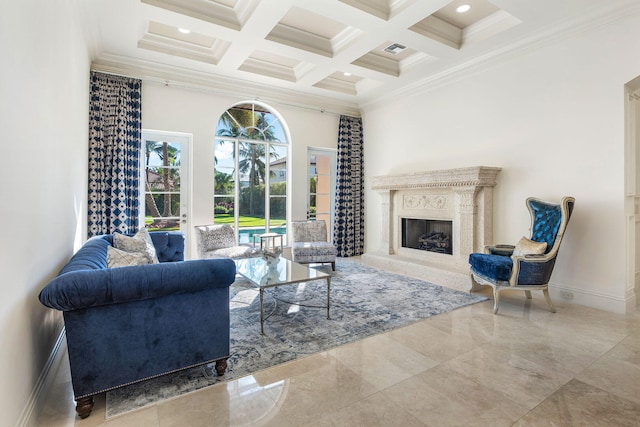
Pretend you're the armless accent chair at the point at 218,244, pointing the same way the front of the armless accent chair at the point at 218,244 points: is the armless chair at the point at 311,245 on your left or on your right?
on your left

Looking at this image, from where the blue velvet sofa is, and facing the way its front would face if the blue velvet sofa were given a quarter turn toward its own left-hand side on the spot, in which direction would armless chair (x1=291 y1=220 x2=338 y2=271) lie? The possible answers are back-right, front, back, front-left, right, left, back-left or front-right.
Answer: front-right

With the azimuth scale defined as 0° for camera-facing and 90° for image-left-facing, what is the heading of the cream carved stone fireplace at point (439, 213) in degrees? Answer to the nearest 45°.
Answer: approximately 45°

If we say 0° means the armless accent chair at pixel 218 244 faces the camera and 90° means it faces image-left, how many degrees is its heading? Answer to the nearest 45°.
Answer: approximately 315°

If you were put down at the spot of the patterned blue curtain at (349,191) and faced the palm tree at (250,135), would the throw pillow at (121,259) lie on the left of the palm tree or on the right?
left

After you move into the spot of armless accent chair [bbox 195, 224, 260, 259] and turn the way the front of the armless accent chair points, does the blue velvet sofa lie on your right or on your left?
on your right

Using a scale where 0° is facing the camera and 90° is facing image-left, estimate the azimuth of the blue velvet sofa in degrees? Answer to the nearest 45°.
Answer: approximately 270°

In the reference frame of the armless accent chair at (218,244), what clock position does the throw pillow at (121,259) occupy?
The throw pillow is roughly at 2 o'clock from the armless accent chair.

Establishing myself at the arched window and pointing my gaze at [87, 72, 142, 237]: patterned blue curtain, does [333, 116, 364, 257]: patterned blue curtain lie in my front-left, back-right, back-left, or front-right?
back-left

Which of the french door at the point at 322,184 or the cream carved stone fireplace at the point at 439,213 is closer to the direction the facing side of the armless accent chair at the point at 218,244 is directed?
the cream carved stone fireplace

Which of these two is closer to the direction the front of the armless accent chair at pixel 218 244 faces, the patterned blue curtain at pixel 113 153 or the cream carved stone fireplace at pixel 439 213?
the cream carved stone fireplace

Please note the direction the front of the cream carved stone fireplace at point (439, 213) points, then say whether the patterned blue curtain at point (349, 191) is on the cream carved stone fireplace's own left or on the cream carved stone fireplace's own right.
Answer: on the cream carved stone fireplace's own right

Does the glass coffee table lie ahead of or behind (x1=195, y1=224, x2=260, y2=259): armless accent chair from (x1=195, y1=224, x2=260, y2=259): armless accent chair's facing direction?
ahead

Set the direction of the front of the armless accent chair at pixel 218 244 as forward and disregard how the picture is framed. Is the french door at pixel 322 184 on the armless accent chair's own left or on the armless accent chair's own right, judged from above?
on the armless accent chair's own left

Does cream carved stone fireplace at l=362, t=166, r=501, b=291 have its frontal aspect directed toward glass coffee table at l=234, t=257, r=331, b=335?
yes

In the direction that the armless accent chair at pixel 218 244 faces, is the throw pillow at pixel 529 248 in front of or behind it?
in front

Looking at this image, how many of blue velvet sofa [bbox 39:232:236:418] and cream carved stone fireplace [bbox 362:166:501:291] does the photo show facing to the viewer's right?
1
